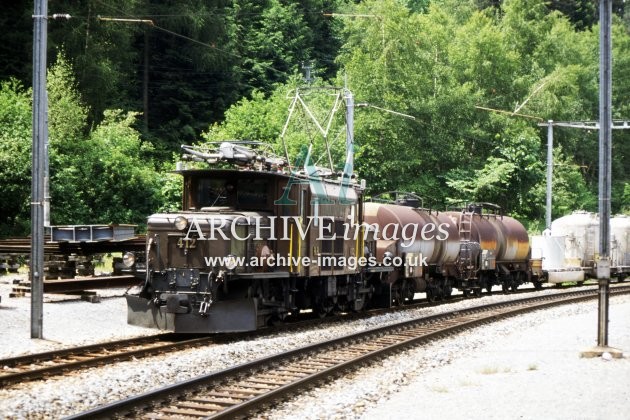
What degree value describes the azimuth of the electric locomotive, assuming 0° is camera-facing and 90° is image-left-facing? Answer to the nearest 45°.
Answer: approximately 45°

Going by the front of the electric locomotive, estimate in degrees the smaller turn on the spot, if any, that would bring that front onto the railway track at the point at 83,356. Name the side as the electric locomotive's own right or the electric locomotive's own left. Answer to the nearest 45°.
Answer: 0° — it already faces it

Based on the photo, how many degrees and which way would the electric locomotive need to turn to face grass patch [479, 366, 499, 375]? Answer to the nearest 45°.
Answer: approximately 90° to its left

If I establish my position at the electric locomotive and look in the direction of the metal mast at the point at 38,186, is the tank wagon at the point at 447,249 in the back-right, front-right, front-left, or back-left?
back-right

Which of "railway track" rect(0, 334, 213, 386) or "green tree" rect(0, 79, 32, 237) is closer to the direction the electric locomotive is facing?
the railway track

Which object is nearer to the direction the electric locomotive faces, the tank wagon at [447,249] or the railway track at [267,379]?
the railway track

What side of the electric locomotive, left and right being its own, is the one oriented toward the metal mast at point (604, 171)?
left

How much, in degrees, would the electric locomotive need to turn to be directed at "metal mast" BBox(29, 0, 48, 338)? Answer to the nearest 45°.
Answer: approximately 45° to its right

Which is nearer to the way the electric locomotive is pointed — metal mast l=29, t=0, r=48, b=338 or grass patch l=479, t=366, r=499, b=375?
the metal mast
